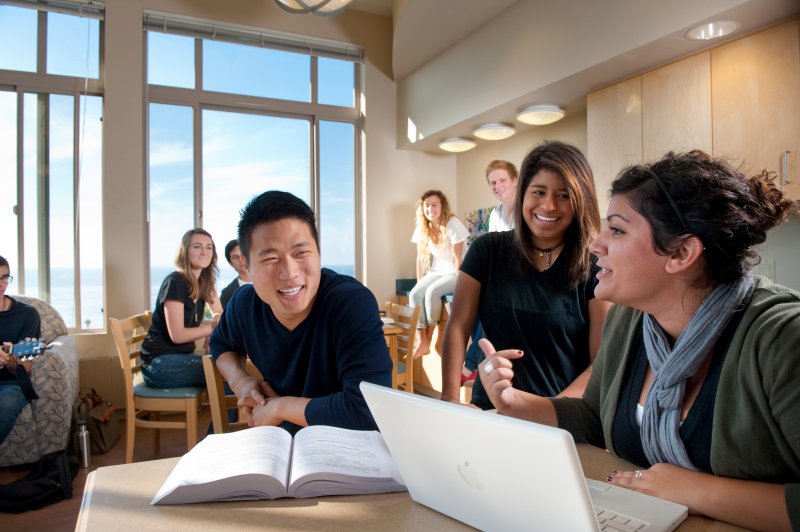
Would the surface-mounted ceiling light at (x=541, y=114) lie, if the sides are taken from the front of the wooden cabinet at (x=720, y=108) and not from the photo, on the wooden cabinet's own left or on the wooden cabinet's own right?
on the wooden cabinet's own right

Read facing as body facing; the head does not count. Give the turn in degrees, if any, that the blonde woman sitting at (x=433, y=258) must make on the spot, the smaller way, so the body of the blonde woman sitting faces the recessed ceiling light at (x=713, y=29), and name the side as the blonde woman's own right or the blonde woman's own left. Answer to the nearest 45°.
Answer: approximately 90° to the blonde woman's own left

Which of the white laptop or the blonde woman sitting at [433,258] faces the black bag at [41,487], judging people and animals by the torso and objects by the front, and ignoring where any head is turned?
the blonde woman sitting

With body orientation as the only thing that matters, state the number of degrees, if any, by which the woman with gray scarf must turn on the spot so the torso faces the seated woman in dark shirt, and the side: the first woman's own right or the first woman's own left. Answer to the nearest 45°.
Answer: approximately 90° to the first woman's own right

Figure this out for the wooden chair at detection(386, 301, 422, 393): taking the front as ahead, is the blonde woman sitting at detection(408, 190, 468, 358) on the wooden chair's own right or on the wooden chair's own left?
on the wooden chair's own right

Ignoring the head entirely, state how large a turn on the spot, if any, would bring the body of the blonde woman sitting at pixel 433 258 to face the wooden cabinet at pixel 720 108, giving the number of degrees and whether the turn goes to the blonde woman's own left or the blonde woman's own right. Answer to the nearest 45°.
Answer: approximately 90° to the blonde woman's own left

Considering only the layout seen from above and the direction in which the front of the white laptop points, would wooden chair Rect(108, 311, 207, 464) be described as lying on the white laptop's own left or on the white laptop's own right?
on the white laptop's own left

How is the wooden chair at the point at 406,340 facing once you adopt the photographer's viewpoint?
facing away from the viewer and to the left of the viewer

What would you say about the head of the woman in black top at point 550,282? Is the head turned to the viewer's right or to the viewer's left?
to the viewer's right

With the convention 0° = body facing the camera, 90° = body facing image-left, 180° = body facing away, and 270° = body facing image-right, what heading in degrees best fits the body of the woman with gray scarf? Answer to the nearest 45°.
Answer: approximately 45°
